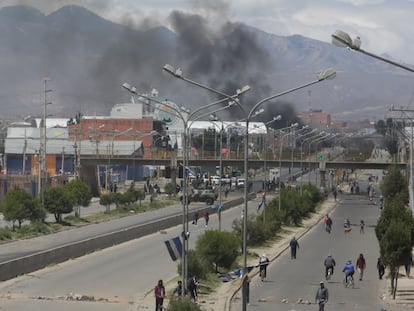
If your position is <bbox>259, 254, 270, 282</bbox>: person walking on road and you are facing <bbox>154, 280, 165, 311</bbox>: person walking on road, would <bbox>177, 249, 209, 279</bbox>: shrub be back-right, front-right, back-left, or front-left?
front-right

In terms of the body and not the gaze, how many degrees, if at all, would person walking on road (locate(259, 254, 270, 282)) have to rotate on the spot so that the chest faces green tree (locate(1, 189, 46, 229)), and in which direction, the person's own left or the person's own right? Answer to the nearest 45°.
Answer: approximately 135° to the person's own right

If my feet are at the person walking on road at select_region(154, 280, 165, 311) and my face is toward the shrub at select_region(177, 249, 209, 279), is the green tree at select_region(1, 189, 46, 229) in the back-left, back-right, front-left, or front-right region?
front-left

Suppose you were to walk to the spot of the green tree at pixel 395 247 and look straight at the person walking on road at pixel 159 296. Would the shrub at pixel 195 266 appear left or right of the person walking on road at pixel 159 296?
right

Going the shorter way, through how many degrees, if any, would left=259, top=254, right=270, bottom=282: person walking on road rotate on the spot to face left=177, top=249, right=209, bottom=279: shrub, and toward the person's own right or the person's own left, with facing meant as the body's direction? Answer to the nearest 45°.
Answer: approximately 90° to the person's own right

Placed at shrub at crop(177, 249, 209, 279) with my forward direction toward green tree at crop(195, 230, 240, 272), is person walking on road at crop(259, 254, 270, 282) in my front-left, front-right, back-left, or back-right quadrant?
front-right

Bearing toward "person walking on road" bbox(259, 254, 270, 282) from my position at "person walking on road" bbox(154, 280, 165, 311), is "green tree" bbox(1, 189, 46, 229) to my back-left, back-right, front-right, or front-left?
front-left
